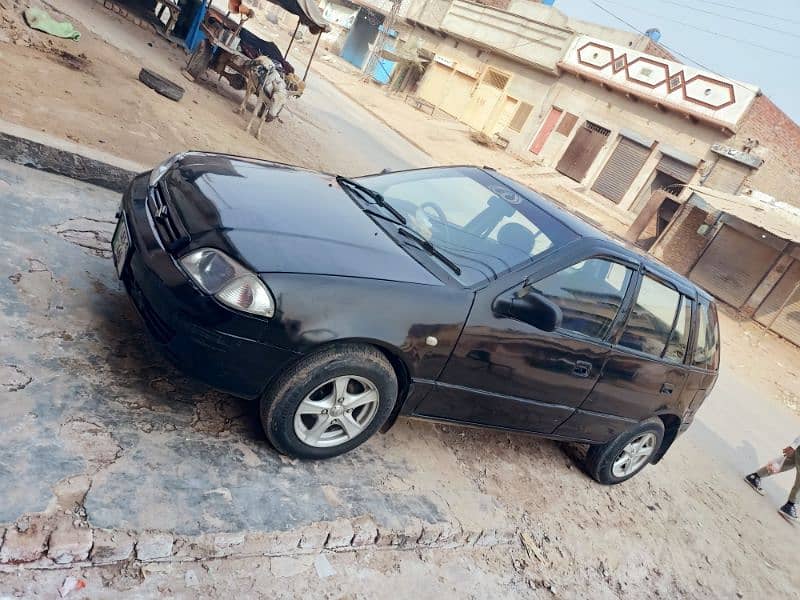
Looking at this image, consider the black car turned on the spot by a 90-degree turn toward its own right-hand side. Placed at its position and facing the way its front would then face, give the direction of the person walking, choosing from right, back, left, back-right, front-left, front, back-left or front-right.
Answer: right

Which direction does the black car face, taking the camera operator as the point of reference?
facing the viewer and to the left of the viewer

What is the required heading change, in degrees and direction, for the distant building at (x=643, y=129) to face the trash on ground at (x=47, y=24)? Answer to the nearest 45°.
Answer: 0° — it already faces it

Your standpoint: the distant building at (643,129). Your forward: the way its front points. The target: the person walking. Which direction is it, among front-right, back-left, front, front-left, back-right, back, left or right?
front-left

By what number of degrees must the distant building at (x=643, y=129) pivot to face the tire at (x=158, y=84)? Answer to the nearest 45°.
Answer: approximately 45° to its left

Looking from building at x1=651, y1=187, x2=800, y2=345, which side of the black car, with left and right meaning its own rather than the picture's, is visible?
back

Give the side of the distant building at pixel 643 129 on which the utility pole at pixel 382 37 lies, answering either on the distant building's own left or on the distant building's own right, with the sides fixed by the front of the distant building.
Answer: on the distant building's own right

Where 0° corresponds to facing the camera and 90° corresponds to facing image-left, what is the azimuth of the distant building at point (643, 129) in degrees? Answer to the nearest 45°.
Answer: approximately 45°

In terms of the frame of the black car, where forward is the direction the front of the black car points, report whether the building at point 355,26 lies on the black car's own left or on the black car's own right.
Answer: on the black car's own right

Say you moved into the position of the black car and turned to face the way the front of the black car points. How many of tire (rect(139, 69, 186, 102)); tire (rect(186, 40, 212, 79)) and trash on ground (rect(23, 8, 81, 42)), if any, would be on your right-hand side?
3

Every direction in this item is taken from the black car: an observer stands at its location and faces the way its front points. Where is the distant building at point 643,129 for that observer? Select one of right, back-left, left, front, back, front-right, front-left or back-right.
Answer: back-right

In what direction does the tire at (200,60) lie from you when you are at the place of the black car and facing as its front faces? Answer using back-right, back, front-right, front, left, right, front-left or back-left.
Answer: right

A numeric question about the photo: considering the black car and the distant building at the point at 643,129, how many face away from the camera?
0
